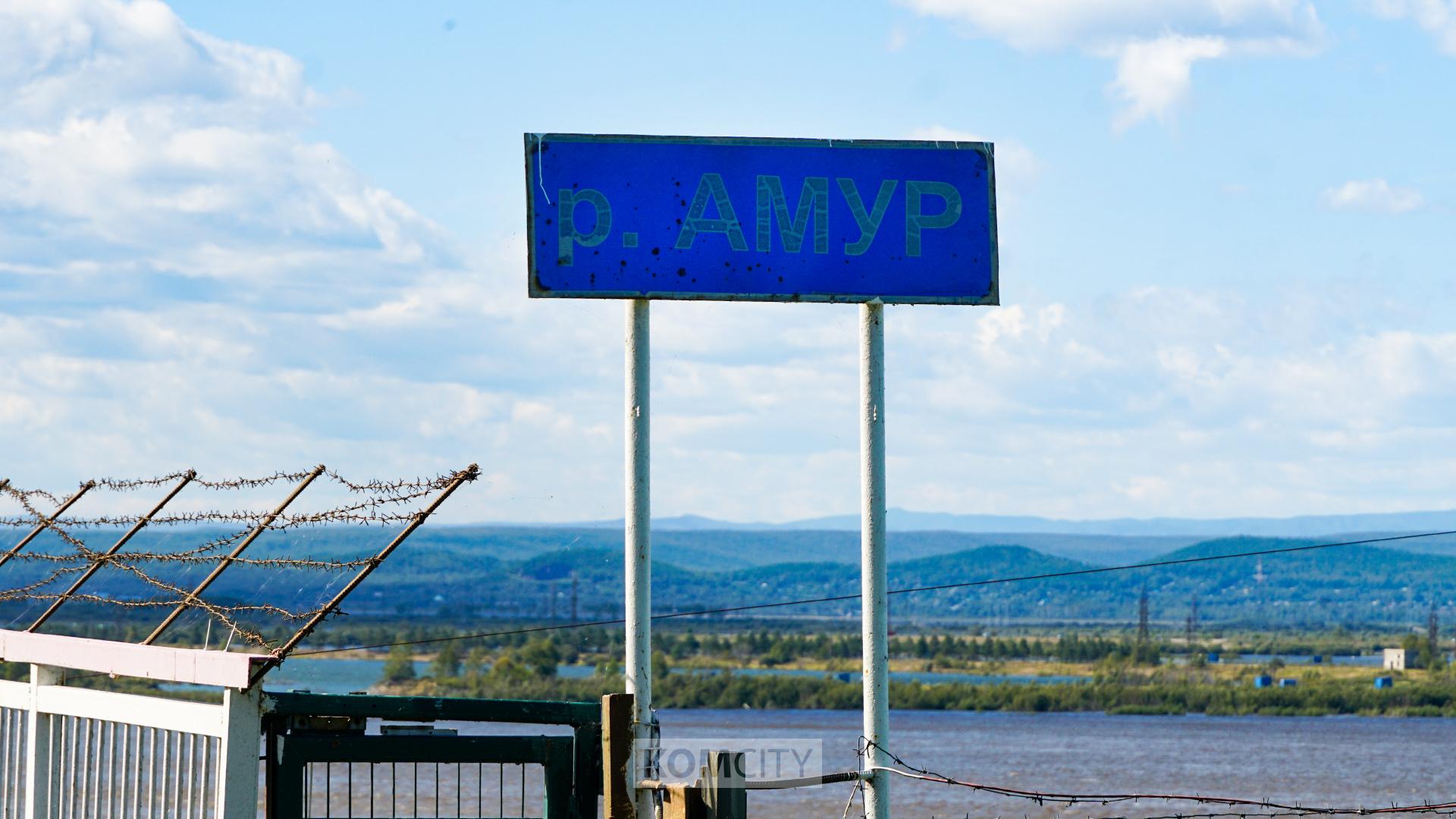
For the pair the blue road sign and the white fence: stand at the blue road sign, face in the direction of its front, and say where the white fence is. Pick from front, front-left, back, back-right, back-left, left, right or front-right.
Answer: right

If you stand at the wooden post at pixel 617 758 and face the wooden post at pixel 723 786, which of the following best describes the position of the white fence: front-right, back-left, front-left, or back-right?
back-right

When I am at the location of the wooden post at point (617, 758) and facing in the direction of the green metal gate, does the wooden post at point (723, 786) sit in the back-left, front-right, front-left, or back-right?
back-left

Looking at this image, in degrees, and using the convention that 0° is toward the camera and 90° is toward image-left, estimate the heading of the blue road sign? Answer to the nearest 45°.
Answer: approximately 0°

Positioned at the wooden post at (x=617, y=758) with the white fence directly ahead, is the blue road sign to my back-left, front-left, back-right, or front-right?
back-right
